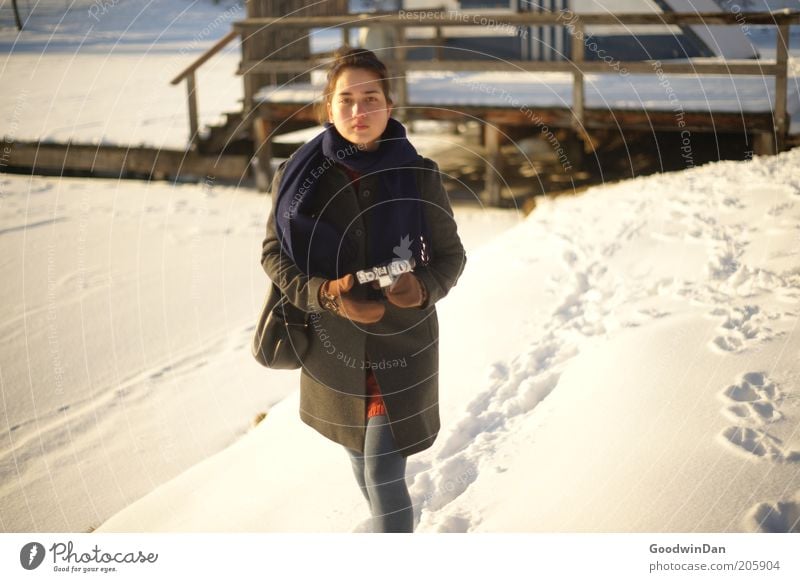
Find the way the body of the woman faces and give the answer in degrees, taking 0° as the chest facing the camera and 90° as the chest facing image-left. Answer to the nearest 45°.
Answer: approximately 0°

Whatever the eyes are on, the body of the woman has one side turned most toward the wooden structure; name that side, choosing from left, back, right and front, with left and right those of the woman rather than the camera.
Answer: back
